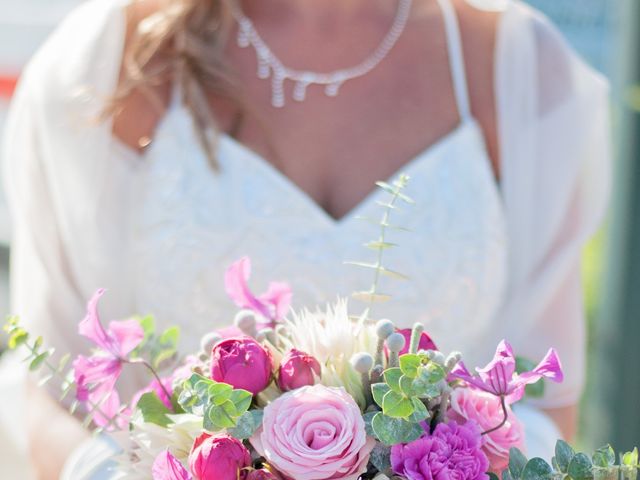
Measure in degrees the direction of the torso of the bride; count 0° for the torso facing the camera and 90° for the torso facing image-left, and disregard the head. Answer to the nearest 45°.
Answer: approximately 0°
